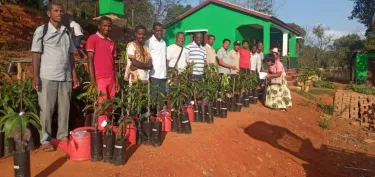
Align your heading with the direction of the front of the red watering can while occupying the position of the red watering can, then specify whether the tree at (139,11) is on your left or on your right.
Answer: on your right

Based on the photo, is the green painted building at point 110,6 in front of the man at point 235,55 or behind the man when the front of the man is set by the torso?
behind

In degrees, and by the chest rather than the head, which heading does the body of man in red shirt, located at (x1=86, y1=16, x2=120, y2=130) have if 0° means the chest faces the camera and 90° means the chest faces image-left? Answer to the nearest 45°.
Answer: approximately 315°

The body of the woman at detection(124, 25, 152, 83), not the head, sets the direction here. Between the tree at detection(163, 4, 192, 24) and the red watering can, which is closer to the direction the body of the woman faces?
the red watering can

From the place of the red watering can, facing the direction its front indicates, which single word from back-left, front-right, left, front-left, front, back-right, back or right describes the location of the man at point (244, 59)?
back-right

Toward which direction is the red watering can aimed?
to the viewer's left

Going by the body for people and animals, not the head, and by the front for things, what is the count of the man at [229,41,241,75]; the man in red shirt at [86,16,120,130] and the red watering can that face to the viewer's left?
1

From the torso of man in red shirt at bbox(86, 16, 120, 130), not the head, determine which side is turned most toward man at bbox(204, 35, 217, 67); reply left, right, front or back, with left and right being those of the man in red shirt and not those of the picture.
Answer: left

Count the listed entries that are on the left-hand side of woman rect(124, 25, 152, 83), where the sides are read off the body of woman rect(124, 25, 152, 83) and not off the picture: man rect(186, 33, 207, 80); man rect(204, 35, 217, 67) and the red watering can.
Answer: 2

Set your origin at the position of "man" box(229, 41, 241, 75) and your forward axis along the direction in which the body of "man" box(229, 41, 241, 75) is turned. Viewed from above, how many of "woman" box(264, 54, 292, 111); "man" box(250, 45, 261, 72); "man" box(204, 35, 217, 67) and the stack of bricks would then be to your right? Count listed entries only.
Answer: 1

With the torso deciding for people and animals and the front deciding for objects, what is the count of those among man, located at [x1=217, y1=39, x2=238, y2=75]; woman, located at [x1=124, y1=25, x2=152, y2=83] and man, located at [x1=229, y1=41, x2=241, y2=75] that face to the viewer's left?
0

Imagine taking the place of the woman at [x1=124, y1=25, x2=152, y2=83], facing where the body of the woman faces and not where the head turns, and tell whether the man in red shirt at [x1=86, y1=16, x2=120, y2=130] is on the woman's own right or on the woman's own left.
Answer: on the woman's own right
